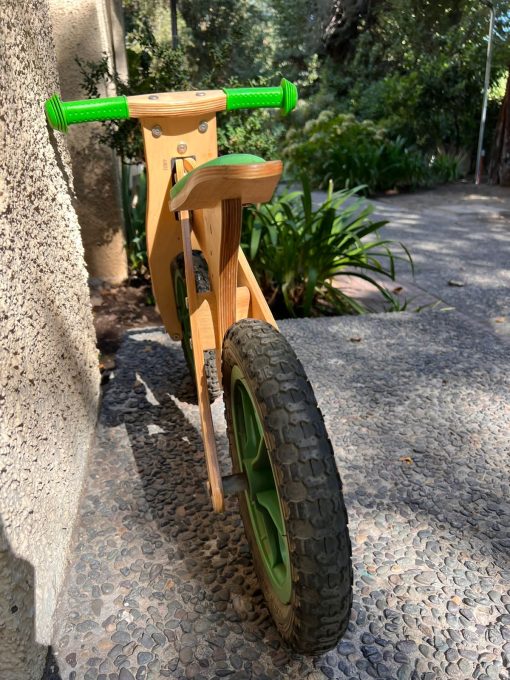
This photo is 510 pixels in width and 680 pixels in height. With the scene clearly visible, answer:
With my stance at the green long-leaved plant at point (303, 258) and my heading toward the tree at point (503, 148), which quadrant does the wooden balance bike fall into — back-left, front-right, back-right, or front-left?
back-right

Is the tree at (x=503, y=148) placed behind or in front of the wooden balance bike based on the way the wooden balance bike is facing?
in front

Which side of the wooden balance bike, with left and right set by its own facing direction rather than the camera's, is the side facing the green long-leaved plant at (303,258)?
front

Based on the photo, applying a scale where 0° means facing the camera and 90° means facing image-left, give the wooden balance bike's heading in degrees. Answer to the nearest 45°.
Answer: approximately 180°
